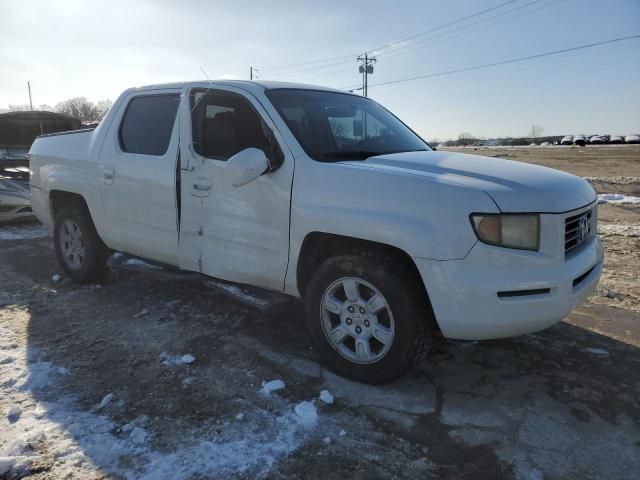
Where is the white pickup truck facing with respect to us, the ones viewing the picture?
facing the viewer and to the right of the viewer

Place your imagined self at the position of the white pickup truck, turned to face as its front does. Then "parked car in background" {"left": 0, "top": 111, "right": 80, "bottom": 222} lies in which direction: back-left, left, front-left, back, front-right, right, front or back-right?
back
